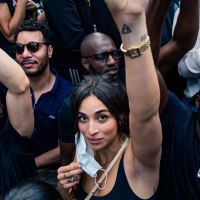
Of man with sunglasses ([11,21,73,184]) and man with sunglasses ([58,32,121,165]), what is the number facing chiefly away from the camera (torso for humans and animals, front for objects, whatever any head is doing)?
0

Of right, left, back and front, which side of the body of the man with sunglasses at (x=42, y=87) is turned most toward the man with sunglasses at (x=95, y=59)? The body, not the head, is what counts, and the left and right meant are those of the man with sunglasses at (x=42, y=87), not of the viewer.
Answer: left

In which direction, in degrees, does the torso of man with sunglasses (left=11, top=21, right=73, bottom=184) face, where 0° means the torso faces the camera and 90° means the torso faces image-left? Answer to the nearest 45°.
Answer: approximately 45°
